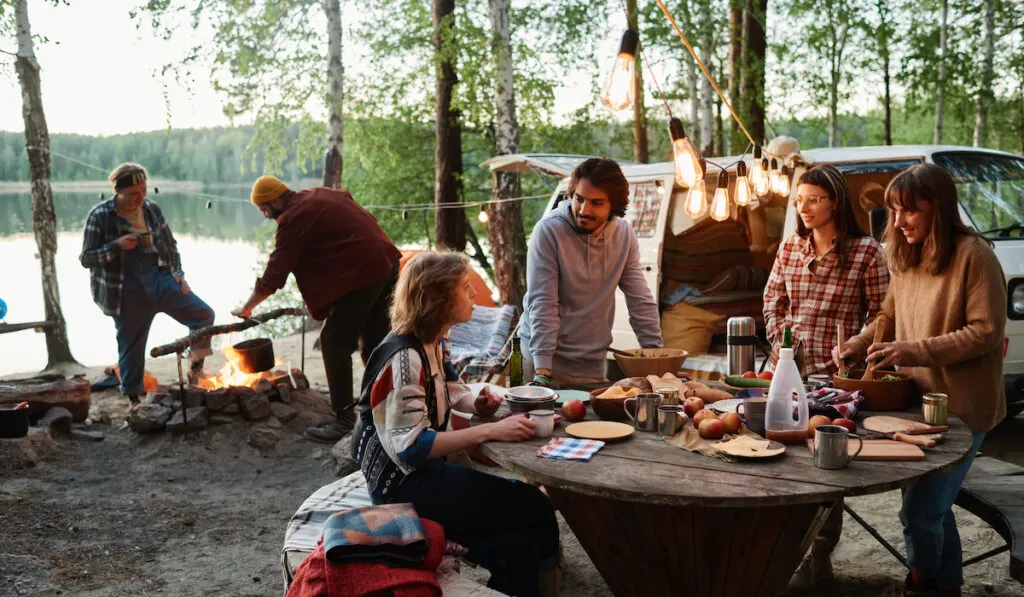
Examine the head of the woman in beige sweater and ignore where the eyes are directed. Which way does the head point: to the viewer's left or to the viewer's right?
to the viewer's left

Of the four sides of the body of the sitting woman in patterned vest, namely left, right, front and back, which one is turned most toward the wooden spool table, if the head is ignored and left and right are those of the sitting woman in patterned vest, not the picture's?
front

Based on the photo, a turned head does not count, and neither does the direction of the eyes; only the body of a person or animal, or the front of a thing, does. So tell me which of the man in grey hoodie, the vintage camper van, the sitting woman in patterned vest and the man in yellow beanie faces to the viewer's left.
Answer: the man in yellow beanie

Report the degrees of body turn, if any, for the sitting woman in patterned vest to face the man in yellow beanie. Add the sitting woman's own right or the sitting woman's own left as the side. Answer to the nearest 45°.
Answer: approximately 90° to the sitting woman's own left

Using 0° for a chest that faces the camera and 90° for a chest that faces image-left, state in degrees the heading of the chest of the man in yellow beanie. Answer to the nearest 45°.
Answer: approximately 90°

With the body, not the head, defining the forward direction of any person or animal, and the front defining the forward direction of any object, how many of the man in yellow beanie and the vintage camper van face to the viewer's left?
1

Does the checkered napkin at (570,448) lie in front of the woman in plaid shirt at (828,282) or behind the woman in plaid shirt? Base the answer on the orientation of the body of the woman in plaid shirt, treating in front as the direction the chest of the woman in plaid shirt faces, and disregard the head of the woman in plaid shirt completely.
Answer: in front

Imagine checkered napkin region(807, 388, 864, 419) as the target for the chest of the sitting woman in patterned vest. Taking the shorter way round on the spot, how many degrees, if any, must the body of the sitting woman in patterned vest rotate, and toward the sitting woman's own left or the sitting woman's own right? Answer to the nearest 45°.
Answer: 0° — they already face it

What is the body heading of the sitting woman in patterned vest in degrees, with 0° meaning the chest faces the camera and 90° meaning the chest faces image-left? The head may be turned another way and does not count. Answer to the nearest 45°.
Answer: approximately 270°

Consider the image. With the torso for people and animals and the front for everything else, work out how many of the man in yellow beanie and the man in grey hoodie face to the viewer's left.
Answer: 1

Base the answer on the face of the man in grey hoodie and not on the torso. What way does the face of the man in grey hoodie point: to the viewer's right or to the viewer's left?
to the viewer's left

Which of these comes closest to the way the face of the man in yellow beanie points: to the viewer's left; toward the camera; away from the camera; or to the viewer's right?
to the viewer's left

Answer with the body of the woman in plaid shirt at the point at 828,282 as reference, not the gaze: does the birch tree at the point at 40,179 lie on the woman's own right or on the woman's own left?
on the woman's own right

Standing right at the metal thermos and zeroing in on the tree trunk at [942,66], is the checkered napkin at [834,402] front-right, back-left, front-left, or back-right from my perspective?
back-right

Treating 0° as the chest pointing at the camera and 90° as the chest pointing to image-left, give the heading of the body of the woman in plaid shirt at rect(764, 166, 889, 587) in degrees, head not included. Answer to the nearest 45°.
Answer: approximately 45°

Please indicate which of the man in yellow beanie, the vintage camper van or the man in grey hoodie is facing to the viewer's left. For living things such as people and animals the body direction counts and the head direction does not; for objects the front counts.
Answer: the man in yellow beanie

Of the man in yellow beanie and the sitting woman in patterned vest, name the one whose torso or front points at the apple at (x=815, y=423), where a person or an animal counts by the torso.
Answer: the sitting woman in patterned vest

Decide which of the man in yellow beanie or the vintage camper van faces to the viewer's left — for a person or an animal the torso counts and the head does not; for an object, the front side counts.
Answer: the man in yellow beanie

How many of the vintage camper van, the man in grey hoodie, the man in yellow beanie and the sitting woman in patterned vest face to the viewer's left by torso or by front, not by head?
1
